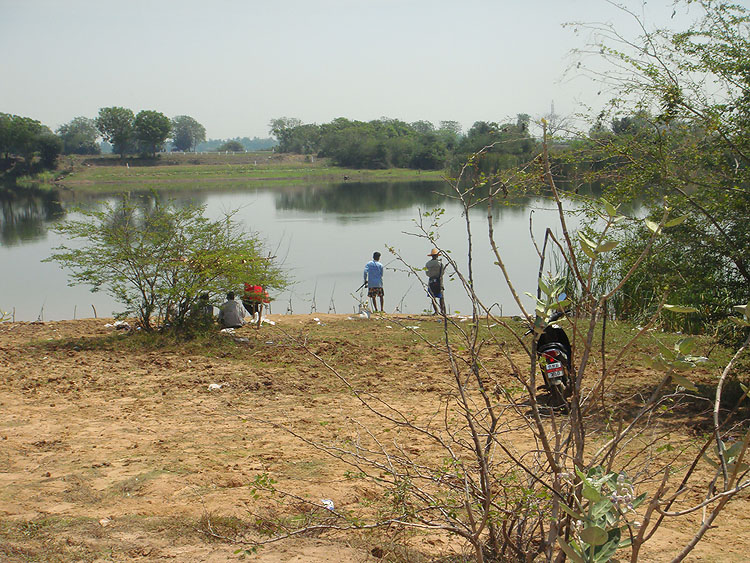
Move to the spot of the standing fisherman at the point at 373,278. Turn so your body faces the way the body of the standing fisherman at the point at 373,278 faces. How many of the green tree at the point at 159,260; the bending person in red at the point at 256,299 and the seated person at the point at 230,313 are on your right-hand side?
0

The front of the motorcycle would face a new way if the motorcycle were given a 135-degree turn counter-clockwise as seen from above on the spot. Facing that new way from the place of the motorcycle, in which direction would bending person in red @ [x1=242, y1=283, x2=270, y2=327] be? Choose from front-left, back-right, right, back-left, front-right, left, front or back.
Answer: right

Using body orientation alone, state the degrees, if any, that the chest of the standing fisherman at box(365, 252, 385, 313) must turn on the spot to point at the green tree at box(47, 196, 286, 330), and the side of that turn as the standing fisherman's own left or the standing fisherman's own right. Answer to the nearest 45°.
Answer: approximately 135° to the standing fisherman's own left

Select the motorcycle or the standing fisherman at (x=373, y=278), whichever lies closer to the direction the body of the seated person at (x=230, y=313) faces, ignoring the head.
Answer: the standing fisherman

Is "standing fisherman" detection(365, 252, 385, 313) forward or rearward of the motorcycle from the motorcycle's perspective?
forward

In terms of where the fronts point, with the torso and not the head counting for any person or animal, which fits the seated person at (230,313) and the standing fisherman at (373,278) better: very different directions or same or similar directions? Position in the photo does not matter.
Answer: same or similar directions

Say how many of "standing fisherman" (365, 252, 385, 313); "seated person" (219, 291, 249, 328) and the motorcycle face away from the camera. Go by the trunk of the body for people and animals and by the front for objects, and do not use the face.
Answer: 3

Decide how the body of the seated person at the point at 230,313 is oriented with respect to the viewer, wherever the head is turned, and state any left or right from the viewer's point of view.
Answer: facing away from the viewer

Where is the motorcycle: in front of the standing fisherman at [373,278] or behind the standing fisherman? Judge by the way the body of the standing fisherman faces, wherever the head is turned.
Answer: behind

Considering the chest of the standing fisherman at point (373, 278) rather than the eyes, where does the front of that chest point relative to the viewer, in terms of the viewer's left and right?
facing away from the viewer

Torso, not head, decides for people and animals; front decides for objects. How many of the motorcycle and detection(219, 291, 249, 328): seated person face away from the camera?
2

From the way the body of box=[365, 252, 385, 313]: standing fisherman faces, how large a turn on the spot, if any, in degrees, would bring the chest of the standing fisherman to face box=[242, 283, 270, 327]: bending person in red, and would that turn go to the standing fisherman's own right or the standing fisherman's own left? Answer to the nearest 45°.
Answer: approximately 135° to the standing fisherman's own left

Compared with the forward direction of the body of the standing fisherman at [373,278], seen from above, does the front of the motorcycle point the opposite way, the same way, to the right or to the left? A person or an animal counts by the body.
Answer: the same way

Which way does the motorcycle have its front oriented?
away from the camera
